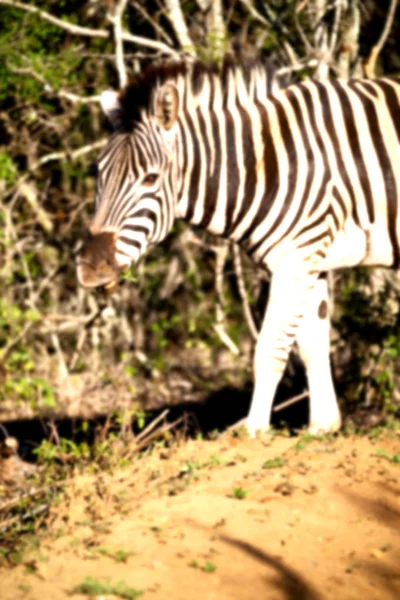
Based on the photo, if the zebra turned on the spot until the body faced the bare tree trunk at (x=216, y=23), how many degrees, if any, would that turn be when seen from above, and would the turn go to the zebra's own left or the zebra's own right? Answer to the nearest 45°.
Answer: approximately 90° to the zebra's own right

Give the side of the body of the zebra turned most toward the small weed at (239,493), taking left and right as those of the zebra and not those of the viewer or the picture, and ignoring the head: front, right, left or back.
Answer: left

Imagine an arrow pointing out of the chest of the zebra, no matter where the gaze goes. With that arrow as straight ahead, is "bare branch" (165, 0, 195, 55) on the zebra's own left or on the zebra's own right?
on the zebra's own right

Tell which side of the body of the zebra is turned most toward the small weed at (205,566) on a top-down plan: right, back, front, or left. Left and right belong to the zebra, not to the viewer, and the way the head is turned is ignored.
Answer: left

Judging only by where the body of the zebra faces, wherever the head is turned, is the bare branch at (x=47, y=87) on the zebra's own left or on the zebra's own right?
on the zebra's own right

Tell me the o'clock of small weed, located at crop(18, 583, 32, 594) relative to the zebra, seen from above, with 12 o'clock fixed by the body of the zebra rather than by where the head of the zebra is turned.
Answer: The small weed is roughly at 10 o'clock from the zebra.

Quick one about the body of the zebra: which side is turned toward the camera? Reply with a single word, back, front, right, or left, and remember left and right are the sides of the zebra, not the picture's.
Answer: left

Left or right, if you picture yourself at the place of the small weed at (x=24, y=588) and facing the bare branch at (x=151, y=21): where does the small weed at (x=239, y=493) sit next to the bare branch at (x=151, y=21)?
right

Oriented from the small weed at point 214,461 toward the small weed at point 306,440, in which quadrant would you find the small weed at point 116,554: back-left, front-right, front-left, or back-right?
back-right

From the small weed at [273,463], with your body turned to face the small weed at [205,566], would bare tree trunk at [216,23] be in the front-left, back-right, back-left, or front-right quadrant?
back-right
